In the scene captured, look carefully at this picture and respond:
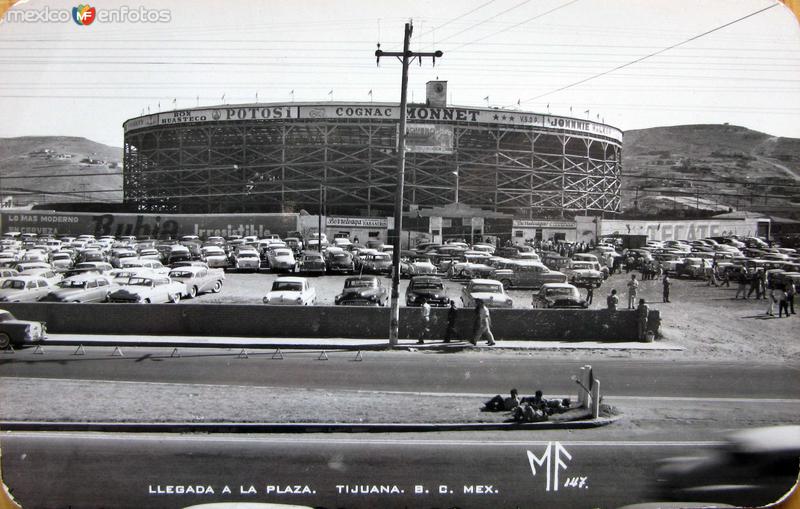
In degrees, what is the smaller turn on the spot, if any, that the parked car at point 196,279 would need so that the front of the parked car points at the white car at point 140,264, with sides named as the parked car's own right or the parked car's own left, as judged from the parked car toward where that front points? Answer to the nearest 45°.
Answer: approximately 90° to the parked car's own right

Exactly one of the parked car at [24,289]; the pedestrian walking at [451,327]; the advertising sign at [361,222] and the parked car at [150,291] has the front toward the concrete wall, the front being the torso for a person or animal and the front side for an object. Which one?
the advertising sign

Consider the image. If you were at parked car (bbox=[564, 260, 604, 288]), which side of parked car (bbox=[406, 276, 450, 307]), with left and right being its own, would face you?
left

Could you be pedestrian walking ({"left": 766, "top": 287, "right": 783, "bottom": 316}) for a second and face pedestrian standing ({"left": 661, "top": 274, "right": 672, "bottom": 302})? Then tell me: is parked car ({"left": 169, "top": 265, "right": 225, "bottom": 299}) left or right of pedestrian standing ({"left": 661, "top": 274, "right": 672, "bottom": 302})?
left
